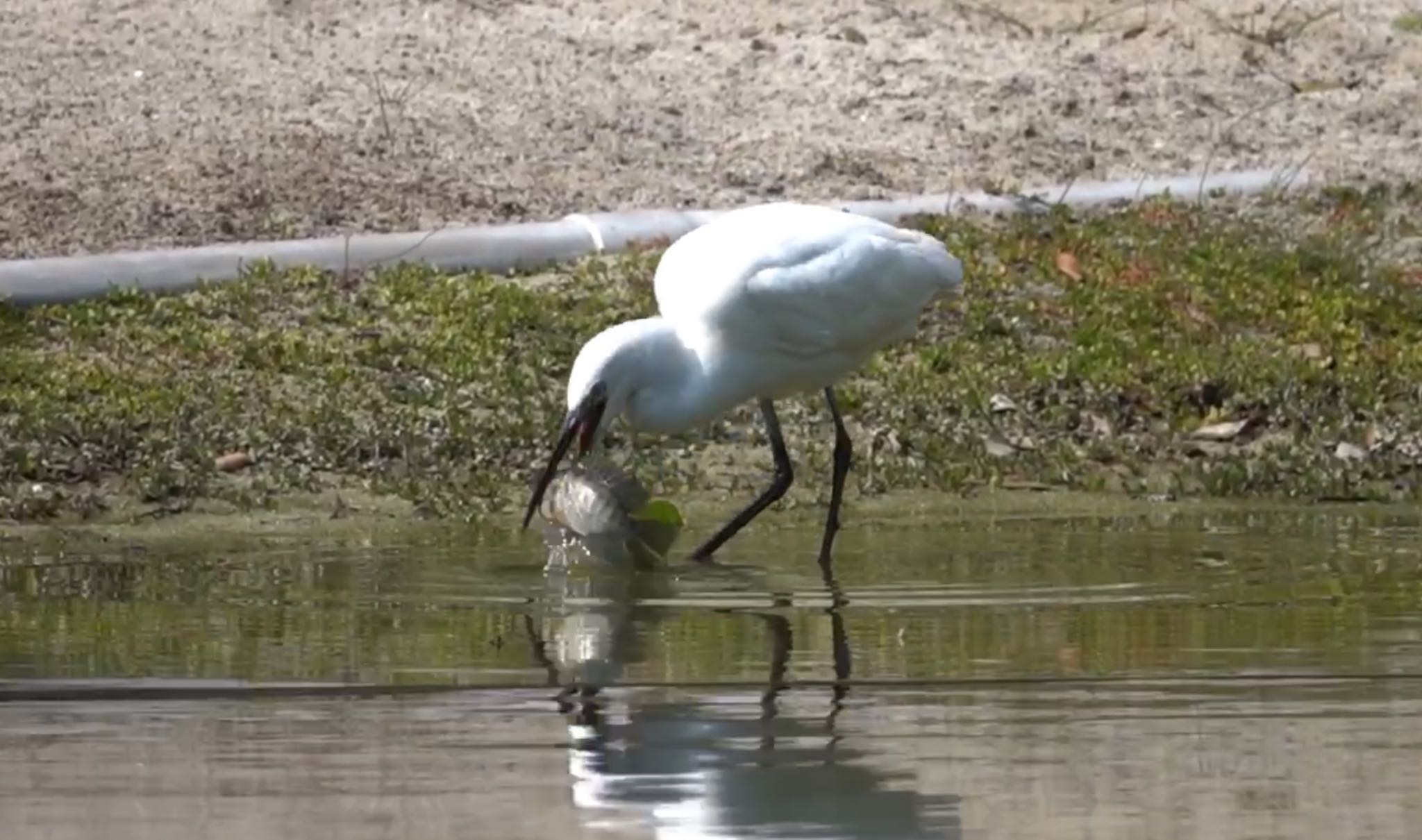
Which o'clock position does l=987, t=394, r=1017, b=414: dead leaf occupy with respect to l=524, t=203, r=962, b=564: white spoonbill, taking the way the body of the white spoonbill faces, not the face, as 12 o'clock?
The dead leaf is roughly at 4 o'clock from the white spoonbill.

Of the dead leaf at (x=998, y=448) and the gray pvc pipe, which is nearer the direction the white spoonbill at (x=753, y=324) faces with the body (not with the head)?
the gray pvc pipe

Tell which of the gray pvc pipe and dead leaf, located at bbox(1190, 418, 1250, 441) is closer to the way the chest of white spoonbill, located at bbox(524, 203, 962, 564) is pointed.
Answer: the gray pvc pipe

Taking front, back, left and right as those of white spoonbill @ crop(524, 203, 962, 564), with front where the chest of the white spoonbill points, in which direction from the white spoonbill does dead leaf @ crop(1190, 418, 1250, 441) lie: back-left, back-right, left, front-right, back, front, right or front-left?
back-right

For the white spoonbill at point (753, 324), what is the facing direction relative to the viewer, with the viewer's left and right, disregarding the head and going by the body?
facing to the left of the viewer

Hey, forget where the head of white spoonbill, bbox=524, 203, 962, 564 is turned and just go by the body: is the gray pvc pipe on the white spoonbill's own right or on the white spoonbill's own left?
on the white spoonbill's own right

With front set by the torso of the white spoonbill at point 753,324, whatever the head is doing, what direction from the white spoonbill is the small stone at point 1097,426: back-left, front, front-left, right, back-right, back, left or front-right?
back-right

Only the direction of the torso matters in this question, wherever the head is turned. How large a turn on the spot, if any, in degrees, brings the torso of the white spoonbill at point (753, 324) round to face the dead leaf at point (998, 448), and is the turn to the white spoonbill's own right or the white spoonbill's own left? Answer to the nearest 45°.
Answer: approximately 135° to the white spoonbill's own right
